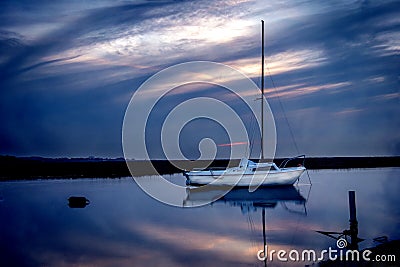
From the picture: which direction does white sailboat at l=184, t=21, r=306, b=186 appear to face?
to the viewer's right
